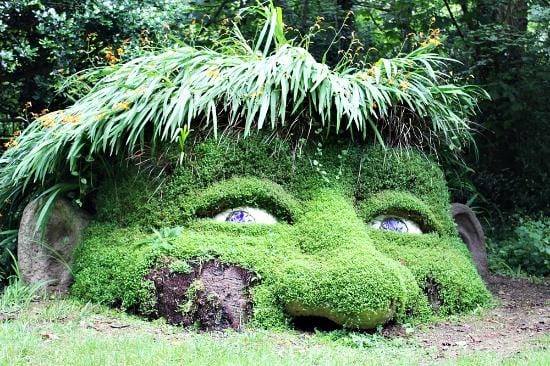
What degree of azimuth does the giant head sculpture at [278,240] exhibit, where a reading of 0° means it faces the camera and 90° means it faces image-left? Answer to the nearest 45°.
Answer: approximately 315°

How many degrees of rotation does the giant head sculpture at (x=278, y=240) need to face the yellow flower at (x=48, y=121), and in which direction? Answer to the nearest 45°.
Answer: approximately 135° to its right

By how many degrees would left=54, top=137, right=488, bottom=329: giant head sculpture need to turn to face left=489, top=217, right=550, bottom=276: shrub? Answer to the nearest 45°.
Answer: approximately 90° to its left
